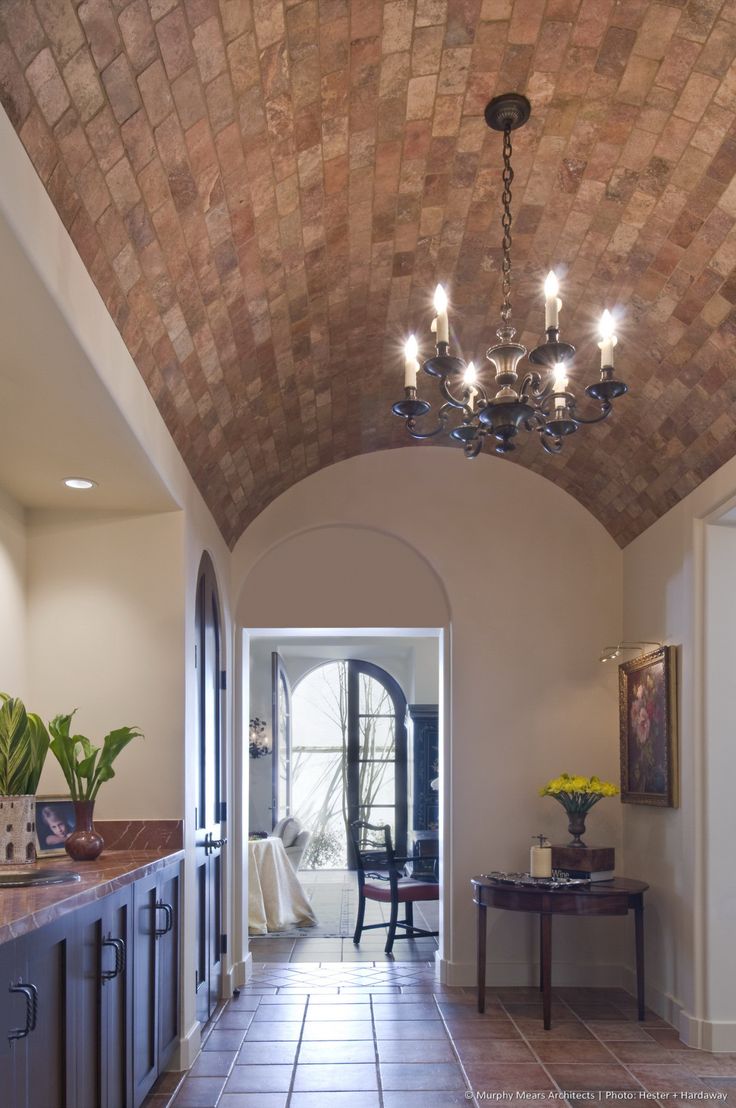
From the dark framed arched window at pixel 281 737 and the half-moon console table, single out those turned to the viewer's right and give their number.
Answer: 1

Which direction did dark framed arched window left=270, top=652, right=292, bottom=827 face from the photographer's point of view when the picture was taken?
facing to the right of the viewer

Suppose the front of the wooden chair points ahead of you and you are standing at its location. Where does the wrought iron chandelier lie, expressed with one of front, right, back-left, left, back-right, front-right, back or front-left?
back-right

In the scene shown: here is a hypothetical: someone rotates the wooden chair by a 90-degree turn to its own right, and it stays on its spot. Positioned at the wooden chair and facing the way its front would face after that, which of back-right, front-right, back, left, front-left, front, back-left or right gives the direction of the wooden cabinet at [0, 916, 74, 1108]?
front-right

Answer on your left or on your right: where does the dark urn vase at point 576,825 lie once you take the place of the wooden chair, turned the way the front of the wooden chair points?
on your right

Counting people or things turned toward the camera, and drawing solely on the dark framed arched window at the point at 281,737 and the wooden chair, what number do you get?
0

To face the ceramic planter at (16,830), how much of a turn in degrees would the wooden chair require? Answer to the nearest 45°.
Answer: approximately 135° to its right

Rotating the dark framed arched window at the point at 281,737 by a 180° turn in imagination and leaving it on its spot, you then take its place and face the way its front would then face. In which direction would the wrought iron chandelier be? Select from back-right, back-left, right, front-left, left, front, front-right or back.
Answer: left

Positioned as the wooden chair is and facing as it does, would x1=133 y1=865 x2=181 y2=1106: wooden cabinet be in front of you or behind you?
behind

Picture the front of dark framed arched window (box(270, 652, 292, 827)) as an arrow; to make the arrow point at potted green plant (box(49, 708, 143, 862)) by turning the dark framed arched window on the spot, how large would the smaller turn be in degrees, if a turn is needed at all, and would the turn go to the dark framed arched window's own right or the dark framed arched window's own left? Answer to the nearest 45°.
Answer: approximately 90° to the dark framed arched window's own right
